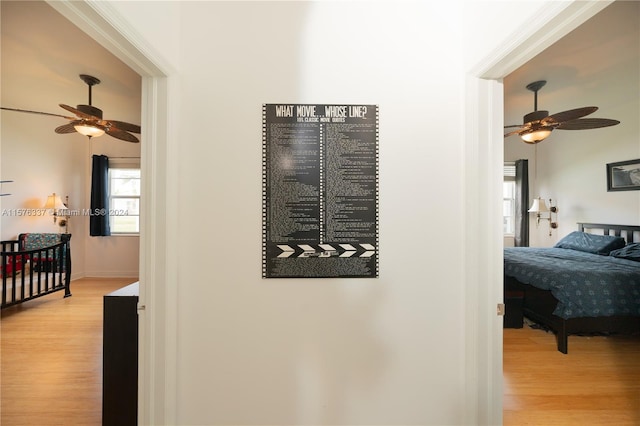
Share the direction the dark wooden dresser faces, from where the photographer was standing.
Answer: facing to the left of the viewer

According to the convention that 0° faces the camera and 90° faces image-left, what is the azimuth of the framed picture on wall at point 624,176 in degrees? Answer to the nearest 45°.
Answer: approximately 45°

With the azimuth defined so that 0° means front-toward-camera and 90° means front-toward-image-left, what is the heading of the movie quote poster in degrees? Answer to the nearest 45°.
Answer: approximately 0°

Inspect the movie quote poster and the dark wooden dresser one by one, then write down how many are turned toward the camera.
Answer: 1

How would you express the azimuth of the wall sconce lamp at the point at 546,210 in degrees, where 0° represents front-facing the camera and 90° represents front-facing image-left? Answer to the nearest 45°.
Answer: approximately 45°

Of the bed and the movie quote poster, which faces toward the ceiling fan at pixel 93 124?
the bed

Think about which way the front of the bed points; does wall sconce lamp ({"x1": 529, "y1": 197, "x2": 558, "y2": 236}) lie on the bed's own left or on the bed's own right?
on the bed's own right

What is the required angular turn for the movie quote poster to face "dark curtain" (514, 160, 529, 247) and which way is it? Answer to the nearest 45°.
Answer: approximately 135° to its left

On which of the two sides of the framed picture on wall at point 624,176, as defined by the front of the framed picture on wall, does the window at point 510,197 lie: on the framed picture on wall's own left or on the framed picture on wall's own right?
on the framed picture on wall's own right
